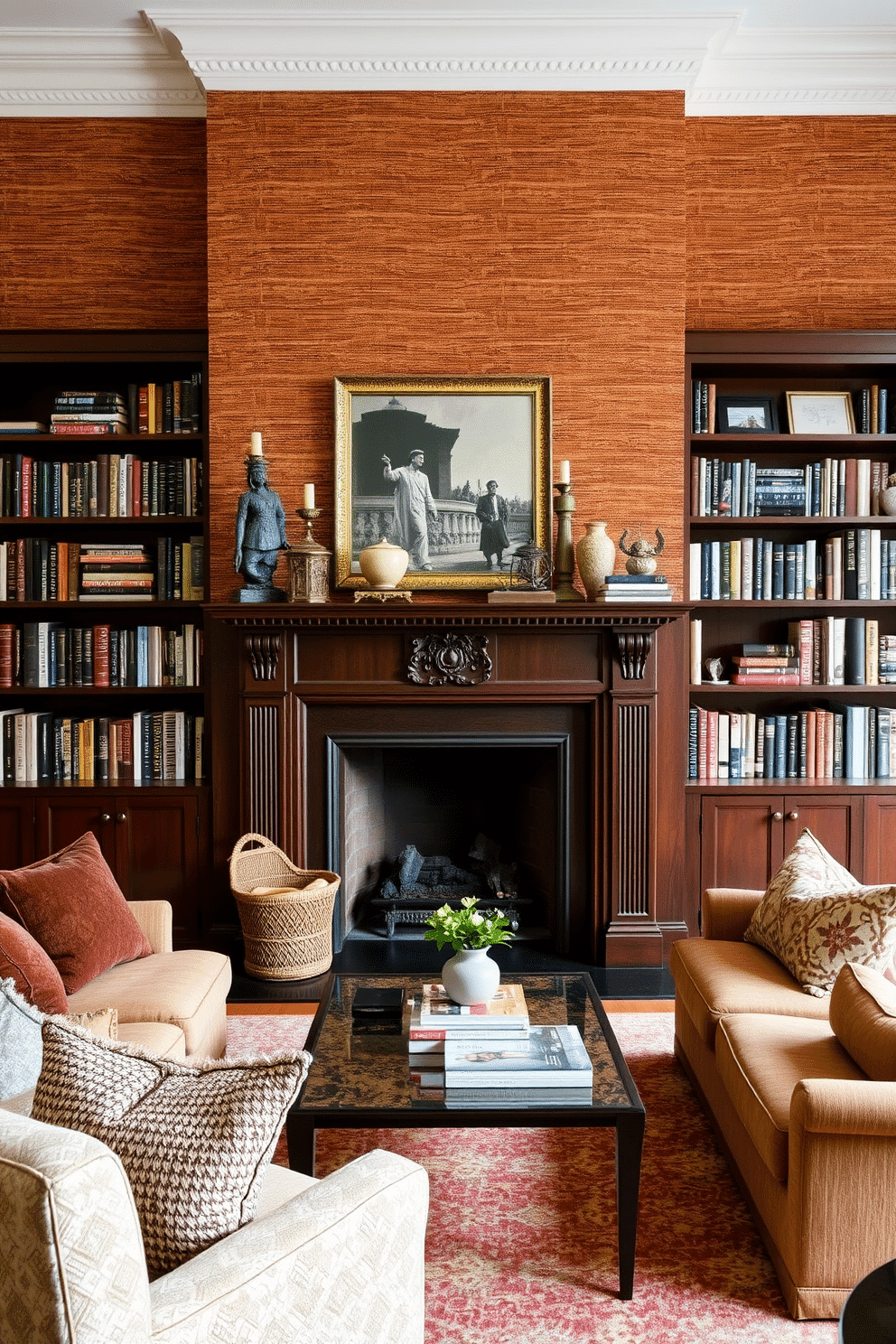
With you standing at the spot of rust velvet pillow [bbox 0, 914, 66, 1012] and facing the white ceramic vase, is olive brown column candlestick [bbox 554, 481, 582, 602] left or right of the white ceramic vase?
left

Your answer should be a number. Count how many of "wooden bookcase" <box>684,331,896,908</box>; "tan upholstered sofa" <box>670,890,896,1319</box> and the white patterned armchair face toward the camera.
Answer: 1

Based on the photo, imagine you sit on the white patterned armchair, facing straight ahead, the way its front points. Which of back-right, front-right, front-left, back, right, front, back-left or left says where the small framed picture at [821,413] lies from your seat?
front

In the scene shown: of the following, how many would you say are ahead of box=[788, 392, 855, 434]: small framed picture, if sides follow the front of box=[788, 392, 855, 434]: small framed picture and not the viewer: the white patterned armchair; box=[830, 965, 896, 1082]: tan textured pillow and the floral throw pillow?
3

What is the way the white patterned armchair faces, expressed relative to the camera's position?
facing away from the viewer and to the right of the viewer

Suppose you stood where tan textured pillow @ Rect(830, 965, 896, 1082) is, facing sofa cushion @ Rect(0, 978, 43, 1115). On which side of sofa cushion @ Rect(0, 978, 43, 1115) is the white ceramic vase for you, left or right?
right

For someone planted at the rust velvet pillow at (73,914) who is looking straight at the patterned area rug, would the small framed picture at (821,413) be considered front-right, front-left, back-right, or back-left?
front-left

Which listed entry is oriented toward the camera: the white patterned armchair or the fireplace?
the fireplace

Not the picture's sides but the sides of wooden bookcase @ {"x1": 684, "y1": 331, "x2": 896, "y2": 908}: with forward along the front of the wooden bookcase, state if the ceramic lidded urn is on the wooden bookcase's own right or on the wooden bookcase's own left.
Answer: on the wooden bookcase's own right

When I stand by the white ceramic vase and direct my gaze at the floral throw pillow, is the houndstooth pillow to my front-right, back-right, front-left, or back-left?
back-right

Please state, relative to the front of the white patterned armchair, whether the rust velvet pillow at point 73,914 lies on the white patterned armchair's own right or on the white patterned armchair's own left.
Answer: on the white patterned armchair's own left

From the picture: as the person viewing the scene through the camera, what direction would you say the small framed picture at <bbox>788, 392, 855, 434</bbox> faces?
facing the viewer

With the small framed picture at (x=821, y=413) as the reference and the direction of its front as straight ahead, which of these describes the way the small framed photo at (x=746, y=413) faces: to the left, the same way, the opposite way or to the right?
the same way

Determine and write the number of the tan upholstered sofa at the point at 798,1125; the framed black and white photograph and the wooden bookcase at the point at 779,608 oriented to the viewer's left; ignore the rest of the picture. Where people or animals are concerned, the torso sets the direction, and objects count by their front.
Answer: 1

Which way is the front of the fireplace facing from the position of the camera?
facing the viewer

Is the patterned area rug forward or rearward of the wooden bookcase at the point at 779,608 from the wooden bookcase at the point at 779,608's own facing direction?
forward

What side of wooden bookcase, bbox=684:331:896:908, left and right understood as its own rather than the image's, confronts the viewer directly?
front

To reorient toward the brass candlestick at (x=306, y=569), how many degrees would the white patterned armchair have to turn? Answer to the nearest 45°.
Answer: approximately 45° to its left
